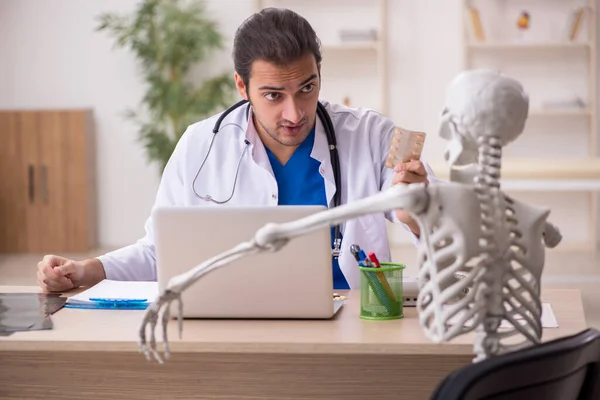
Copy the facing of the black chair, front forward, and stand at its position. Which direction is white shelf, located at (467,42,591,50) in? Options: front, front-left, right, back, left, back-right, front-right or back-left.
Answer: front-right

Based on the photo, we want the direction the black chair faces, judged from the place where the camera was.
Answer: facing away from the viewer and to the left of the viewer

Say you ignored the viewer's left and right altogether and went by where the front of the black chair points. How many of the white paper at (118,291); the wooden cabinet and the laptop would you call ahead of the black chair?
3

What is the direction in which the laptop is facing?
away from the camera

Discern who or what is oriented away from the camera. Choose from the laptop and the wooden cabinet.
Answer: the laptop

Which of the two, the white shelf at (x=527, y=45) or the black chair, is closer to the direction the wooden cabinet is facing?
the black chair

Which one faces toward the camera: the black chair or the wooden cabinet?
the wooden cabinet

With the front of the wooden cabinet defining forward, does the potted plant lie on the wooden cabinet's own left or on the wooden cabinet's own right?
on the wooden cabinet's own left

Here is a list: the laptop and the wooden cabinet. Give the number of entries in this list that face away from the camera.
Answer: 1

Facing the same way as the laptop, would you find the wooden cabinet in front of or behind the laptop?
in front

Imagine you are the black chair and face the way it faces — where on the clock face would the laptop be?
The laptop is roughly at 12 o'clock from the black chair.

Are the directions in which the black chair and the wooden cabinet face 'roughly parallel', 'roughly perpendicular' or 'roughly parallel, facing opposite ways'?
roughly parallel, facing opposite ways

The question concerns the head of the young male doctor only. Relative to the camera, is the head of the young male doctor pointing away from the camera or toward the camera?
toward the camera

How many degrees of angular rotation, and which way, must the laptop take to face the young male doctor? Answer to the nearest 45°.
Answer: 0° — it already faces them

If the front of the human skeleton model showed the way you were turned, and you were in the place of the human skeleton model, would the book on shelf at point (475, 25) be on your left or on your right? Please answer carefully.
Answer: on your right

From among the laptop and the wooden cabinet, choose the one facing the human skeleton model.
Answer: the wooden cabinet

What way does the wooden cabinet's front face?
toward the camera

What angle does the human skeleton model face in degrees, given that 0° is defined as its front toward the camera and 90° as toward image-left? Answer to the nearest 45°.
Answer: approximately 135°
